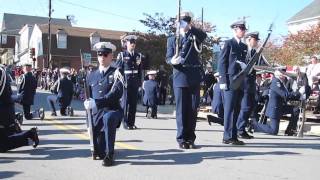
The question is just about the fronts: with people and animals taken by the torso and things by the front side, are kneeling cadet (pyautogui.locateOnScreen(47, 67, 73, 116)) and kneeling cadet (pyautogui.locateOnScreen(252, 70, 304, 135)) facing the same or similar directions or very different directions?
very different directions

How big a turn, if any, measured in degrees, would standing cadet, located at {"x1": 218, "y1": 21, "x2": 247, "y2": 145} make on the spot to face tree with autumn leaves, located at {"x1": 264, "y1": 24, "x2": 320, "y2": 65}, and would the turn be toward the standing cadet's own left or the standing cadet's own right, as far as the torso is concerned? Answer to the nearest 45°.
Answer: approximately 135° to the standing cadet's own left

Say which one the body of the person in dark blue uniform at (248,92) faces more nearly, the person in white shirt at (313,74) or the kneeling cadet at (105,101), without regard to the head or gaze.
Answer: the kneeling cadet

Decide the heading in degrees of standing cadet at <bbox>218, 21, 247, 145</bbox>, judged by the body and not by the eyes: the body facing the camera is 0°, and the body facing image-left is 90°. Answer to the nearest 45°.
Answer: approximately 315°

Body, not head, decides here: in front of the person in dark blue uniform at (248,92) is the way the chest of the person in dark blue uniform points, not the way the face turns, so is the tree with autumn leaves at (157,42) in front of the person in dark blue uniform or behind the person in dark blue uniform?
behind

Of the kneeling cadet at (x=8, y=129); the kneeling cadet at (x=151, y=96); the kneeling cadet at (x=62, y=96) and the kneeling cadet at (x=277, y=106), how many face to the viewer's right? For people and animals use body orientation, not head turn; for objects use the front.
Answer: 1

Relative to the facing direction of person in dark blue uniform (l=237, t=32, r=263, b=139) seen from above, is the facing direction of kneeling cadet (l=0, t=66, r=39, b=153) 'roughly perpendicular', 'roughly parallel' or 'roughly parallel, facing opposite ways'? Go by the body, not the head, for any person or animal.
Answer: roughly perpendicular
